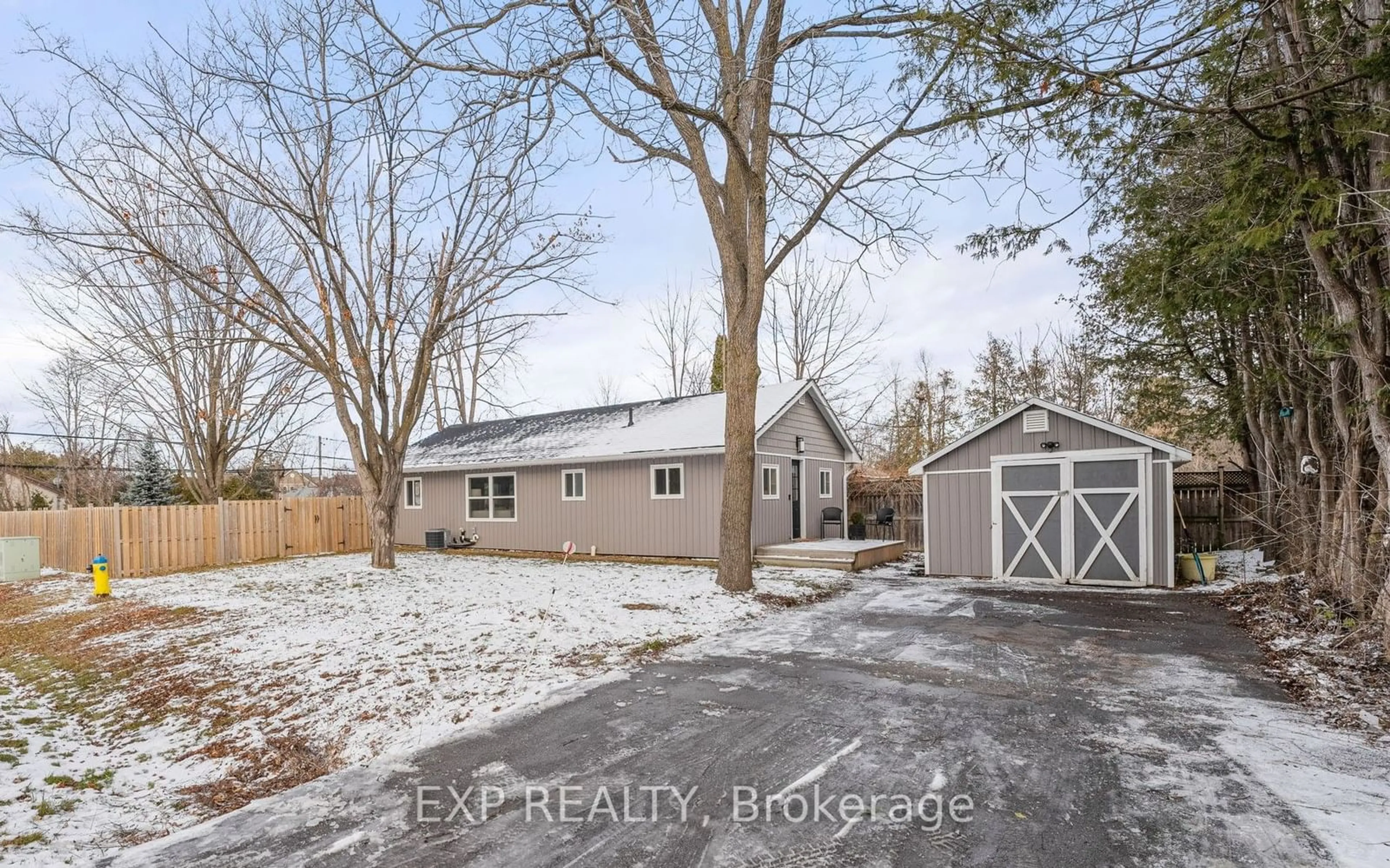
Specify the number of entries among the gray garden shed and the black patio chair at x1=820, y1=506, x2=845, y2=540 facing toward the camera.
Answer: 2

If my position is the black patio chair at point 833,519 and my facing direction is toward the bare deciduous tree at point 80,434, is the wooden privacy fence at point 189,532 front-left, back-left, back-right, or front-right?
front-left

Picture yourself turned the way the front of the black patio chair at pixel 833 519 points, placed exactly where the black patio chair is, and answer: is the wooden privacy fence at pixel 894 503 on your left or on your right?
on your left

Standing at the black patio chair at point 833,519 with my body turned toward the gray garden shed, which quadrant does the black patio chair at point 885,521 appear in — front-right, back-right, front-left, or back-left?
front-left

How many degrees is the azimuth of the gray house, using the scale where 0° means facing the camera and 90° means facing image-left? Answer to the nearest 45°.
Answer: approximately 315°

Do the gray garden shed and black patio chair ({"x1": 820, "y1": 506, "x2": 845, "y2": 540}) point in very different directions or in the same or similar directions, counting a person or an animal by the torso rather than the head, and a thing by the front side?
same or similar directions

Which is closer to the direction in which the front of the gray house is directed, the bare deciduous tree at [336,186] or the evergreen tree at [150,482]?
the bare deciduous tree

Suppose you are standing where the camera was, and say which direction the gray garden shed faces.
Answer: facing the viewer
